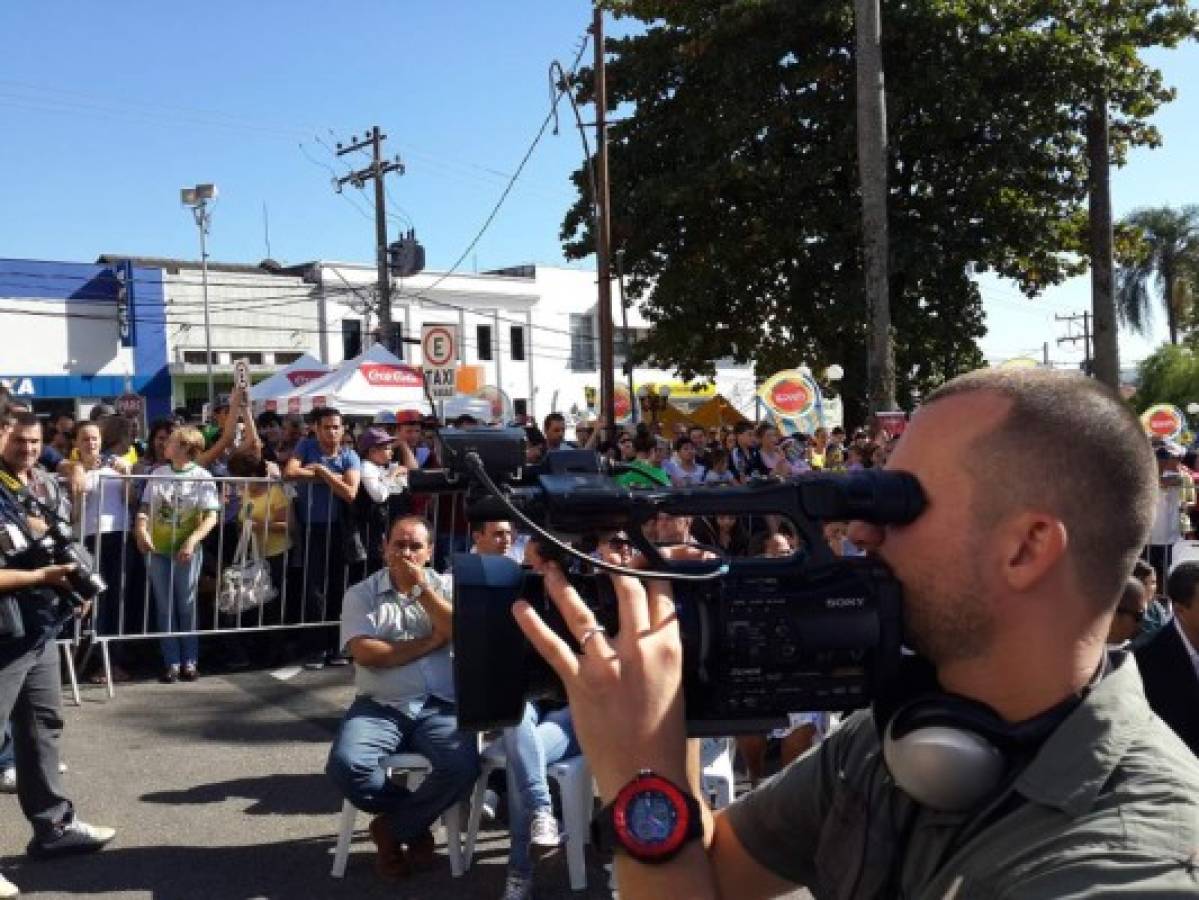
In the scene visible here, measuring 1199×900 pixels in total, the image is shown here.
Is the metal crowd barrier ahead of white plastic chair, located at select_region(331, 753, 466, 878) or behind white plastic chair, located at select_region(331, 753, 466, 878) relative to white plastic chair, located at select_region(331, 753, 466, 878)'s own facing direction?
behind

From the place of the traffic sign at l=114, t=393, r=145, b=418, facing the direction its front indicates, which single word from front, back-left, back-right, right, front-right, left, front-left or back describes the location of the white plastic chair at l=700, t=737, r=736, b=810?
front

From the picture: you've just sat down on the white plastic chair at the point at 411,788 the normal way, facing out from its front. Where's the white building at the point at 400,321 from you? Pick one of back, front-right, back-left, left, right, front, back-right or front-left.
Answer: back

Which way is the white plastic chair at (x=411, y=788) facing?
toward the camera

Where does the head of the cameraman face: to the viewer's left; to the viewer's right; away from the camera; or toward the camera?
to the viewer's left

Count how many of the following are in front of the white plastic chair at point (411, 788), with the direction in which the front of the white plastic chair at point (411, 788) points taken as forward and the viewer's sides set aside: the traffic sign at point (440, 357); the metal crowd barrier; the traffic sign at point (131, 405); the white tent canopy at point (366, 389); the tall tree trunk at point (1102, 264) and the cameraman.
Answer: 1

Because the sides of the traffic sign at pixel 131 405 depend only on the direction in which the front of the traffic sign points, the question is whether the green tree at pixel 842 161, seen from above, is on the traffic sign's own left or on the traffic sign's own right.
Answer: on the traffic sign's own left

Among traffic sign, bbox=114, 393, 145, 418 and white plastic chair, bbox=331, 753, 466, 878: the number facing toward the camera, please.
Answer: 2

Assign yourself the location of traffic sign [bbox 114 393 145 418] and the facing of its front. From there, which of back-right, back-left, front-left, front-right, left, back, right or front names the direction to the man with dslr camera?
front

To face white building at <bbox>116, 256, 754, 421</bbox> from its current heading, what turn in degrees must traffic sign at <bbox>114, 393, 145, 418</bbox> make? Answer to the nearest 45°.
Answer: approximately 135° to its left

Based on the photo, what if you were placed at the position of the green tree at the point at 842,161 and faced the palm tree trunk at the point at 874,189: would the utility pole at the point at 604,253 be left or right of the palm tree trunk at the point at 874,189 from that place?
right

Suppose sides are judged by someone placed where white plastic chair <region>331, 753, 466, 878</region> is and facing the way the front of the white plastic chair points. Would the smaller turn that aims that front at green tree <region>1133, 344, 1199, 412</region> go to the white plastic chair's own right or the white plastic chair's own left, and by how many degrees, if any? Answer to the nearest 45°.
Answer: approximately 135° to the white plastic chair's own left

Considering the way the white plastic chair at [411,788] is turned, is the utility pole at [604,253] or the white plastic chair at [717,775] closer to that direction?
the white plastic chair

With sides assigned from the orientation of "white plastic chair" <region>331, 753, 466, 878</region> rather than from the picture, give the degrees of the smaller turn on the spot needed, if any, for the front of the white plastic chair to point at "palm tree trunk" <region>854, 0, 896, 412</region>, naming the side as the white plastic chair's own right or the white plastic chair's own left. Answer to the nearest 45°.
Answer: approximately 135° to the white plastic chair's own left

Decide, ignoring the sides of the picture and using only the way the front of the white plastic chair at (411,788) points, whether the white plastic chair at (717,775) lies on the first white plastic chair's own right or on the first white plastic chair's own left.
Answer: on the first white plastic chair's own left
